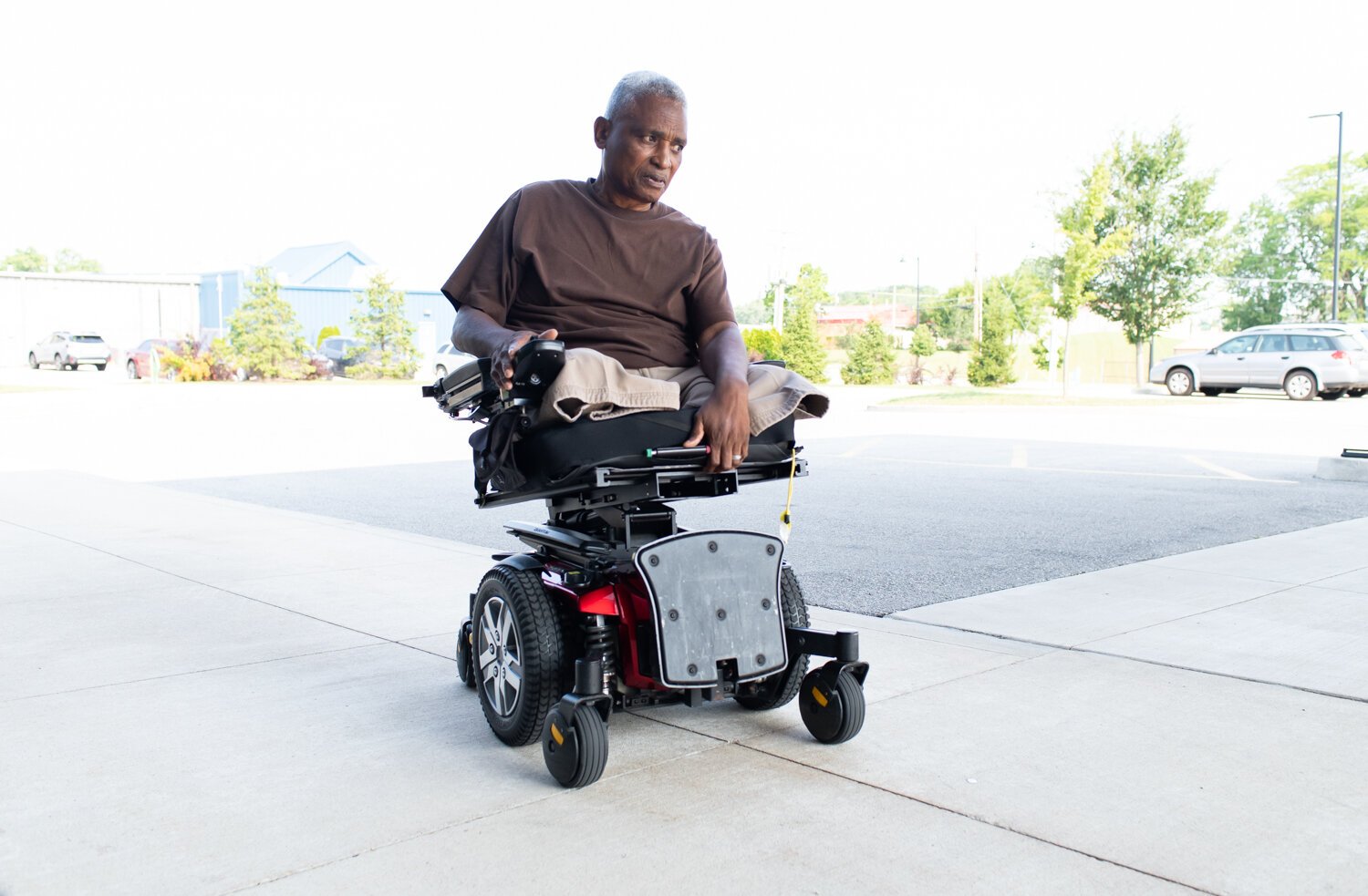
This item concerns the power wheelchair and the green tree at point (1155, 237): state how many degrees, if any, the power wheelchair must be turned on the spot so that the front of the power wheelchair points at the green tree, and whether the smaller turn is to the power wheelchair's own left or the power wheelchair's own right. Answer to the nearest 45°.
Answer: approximately 90° to the power wheelchair's own left

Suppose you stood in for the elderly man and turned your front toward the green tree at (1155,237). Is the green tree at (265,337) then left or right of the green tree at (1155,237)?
left

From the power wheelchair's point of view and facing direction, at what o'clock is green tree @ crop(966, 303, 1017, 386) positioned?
The green tree is roughly at 8 o'clock from the power wheelchair.

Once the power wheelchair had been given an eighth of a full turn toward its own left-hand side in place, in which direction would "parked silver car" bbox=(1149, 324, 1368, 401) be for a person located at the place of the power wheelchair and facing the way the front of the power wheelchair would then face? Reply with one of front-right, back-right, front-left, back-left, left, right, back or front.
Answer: front-left

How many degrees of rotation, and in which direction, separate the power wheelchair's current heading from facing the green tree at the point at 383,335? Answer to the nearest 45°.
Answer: approximately 135° to its left

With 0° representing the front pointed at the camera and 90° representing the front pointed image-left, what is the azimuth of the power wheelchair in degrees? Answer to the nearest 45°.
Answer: approximately 315°

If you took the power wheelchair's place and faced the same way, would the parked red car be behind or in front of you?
behind

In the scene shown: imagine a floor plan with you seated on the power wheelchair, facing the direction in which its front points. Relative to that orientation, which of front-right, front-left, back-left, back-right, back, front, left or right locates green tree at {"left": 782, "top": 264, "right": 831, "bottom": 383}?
back-left
